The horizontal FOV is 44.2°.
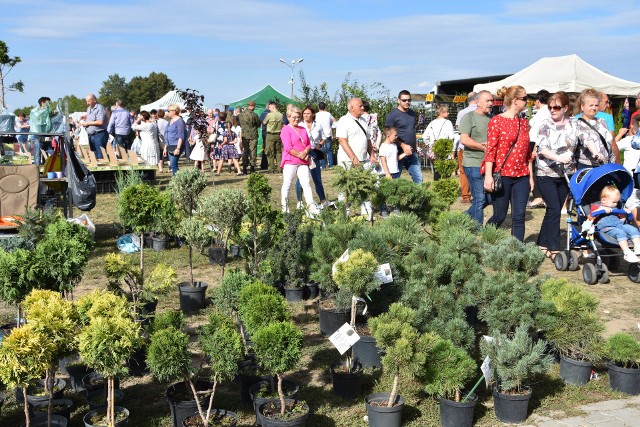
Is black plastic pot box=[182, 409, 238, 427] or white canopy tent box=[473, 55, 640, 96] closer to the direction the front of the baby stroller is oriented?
the black plastic pot

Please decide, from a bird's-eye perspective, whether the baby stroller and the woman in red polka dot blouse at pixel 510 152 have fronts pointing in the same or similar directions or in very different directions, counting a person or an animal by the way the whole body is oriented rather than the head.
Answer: same or similar directions

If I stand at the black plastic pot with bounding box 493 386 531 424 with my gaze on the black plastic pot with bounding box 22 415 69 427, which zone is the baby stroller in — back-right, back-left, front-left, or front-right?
back-right

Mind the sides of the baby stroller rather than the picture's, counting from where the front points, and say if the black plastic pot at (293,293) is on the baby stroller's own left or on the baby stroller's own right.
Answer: on the baby stroller's own right

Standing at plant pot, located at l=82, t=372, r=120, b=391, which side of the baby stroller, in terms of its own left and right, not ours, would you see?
right

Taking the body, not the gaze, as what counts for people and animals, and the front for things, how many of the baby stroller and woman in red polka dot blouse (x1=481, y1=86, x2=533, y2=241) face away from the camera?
0

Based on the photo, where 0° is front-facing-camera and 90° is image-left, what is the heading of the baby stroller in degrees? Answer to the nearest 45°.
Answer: approximately 315°

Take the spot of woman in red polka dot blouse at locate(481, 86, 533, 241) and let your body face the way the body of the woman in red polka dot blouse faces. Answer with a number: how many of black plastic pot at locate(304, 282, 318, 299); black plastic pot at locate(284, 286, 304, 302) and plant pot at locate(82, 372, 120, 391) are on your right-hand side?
3

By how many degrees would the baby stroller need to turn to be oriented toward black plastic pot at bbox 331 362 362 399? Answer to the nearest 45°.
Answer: approximately 45° to its right

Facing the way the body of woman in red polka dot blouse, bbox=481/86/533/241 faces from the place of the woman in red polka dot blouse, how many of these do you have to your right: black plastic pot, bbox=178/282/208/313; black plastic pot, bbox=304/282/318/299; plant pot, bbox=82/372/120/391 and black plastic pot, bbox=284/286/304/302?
4

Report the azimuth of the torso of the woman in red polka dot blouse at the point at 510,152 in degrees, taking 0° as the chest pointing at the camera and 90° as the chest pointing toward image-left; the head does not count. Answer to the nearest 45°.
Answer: approximately 315°

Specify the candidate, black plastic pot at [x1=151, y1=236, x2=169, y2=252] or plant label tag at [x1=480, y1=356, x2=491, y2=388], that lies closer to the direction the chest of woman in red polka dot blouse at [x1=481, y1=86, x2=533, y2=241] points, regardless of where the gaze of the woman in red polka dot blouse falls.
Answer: the plant label tag

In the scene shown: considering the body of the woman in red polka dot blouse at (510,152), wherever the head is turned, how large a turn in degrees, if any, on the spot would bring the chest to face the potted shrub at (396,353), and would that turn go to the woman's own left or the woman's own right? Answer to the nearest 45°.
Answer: approximately 45° to the woman's own right

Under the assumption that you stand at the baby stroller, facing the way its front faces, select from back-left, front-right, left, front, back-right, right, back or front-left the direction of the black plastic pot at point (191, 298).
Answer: right
